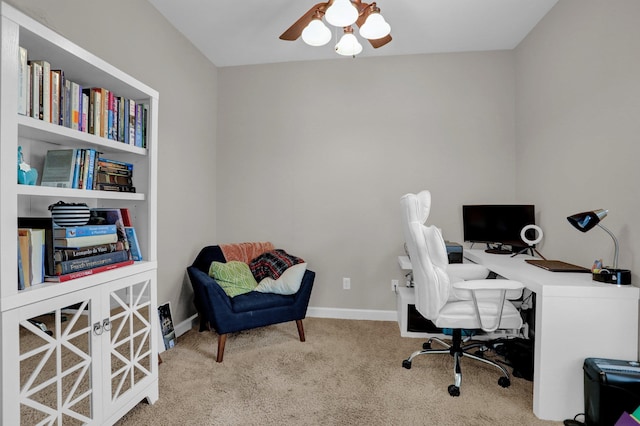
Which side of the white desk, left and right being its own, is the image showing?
left

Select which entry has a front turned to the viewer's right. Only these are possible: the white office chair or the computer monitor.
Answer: the white office chair

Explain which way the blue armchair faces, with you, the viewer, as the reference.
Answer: facing the viewer and to the right of the viewer

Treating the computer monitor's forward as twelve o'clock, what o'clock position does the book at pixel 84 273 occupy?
The book is roughly at 1 o'clock from the computer monitor.

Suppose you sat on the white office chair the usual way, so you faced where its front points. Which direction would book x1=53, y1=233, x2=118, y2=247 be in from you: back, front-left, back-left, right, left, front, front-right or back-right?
back-right

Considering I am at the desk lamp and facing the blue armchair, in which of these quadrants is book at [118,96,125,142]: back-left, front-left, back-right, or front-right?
front-left

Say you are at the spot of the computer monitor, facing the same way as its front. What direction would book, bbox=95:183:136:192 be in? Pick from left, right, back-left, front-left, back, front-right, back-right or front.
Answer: front-right

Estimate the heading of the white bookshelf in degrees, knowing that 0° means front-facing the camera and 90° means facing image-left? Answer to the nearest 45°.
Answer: approximately 315°

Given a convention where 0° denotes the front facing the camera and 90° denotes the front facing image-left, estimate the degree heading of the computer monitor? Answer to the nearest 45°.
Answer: approximately 0°

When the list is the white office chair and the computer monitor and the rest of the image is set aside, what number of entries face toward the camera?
1

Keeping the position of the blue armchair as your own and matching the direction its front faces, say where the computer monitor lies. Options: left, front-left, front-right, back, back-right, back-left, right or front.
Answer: front-left
